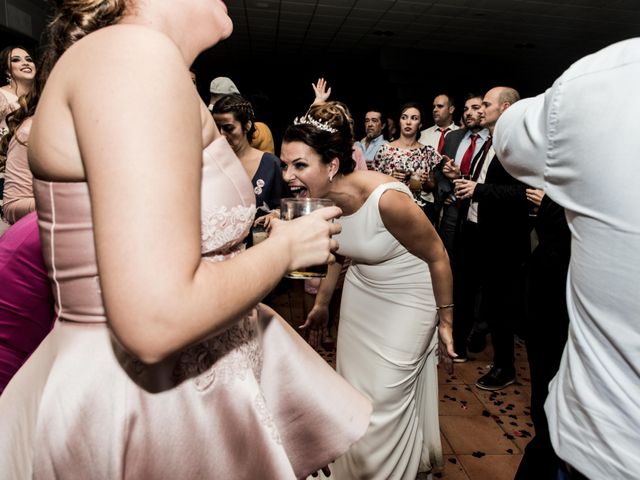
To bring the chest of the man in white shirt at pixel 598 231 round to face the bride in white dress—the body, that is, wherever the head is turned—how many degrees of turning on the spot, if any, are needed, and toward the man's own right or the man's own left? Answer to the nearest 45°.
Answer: approximately 45° to the man's own left

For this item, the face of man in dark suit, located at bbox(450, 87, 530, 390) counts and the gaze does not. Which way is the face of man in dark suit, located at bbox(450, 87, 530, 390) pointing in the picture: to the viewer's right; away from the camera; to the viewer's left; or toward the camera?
to the viewer's left

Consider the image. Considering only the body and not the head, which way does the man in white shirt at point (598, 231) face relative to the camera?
away from the camera

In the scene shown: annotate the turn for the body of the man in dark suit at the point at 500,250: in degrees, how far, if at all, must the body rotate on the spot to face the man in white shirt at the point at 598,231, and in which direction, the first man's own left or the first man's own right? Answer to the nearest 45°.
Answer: approximately 90° to the first man's own left

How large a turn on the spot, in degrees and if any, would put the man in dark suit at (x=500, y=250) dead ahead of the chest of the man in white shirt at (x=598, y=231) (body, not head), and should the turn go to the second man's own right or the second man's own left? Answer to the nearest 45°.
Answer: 0° — they already face them

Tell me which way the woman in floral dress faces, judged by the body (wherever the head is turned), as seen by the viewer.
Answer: toward the camera

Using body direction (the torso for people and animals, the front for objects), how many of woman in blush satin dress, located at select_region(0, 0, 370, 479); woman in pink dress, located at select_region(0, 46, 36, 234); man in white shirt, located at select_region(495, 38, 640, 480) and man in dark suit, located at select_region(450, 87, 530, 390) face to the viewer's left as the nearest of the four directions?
1

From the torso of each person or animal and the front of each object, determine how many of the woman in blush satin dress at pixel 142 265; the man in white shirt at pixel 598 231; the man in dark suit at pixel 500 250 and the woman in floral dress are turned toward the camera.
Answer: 1

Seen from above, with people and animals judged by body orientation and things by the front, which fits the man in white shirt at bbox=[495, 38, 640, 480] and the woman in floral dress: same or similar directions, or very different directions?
very different directions

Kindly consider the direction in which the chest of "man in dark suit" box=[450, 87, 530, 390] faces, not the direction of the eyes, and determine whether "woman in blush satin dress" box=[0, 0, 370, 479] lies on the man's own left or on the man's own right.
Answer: on the man's own left

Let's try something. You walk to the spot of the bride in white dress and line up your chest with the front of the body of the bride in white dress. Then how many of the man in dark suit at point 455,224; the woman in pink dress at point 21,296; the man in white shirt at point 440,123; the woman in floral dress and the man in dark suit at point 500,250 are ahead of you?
1

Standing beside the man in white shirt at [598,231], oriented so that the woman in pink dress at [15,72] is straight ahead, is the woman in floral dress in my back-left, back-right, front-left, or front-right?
front-right
